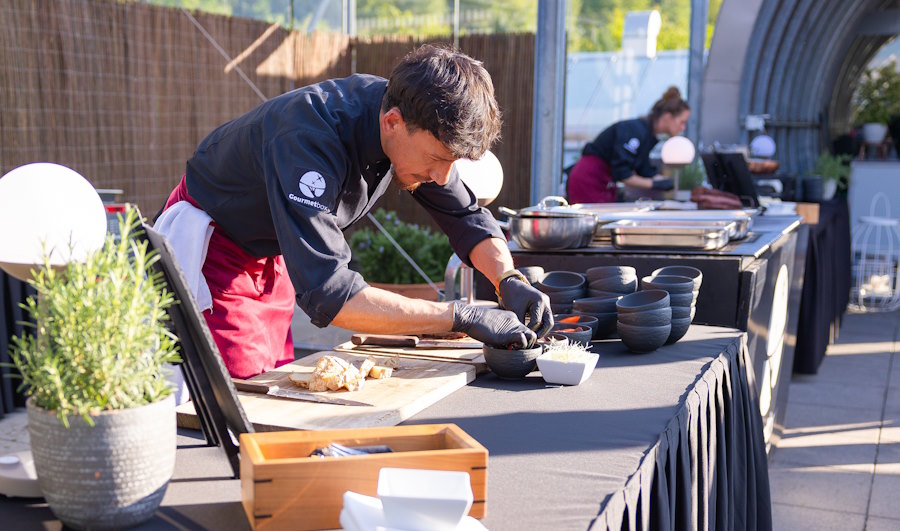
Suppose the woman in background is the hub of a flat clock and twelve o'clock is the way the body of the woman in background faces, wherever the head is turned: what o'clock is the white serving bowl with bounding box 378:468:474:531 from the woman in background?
The white serving bowl is roughly at 3 o'clock from the woman in background.

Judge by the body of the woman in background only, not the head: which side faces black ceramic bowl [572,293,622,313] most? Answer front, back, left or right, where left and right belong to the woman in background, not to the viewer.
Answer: right

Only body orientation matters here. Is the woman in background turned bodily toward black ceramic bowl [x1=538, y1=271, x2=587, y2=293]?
no

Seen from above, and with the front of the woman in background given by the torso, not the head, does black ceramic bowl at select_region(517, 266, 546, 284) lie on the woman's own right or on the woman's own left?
on the woman's own right

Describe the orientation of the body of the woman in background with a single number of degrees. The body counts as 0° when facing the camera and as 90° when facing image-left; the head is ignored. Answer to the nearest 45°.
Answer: approximately 270°

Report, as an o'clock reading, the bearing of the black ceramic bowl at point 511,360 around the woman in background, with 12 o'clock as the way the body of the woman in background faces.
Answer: The black ceramic bowl is roughly at 3 o'clock from the woman in background.

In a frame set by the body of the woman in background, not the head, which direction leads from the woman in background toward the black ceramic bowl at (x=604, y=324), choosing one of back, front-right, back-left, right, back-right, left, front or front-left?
right

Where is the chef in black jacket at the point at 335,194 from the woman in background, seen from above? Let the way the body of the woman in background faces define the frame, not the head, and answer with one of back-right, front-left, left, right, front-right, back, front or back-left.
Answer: right

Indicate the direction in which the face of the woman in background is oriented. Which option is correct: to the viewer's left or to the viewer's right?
to the viewer's right

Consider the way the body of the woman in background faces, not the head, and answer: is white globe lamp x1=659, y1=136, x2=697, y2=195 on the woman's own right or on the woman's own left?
on the woman's own right
